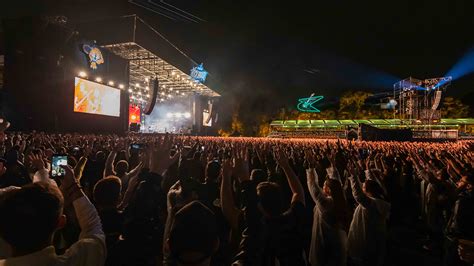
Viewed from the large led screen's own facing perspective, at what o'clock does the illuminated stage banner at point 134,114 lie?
The illuminated stage banner is roughly at 8 o'clock from the large led screen.

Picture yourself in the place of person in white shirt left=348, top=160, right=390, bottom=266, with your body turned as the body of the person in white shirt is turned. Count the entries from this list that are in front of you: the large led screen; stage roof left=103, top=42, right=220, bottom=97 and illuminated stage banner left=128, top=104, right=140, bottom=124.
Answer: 3

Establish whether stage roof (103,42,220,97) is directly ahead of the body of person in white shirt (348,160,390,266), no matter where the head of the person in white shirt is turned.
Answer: yes

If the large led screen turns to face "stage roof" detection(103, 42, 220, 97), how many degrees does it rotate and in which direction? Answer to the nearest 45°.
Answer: approximately 90° to its left

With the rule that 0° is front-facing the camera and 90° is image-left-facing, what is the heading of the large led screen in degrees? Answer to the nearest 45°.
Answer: approximately 315°

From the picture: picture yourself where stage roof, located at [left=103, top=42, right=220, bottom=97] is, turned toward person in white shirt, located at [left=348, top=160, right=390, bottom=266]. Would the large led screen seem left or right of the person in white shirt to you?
right

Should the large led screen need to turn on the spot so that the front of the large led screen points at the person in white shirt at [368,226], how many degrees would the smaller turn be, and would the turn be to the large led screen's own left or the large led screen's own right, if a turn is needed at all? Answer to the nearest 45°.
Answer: approximately 45° to the large led screen's own right

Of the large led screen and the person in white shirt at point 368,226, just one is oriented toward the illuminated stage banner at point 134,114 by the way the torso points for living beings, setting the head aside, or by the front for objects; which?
the person in white shirt

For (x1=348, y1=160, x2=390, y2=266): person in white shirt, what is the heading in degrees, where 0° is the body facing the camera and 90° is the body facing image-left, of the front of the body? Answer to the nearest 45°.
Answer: approximately 135°

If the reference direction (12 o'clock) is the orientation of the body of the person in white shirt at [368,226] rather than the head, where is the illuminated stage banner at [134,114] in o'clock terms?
The illuminated stage banner is roughly at 12 o'clock from the person in white shirt.
